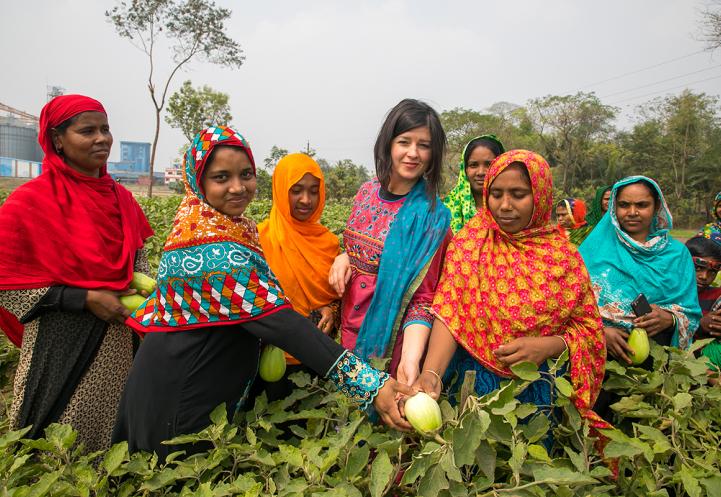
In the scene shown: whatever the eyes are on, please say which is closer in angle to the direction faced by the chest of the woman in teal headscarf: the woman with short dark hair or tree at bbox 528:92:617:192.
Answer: the woman with short dark hair

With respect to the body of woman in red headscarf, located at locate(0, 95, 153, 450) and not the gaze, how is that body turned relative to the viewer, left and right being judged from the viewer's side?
facing the viewer and to the right of the viewer

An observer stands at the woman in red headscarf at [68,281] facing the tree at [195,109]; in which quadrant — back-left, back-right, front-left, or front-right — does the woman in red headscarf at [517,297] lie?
back-right

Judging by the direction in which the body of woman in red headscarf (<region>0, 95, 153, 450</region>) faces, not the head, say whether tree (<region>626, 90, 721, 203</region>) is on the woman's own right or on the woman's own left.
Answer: on the woman's own left

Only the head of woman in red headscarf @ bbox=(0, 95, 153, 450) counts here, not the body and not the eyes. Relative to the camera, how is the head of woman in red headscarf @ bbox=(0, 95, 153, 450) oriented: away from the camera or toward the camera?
toward the camera

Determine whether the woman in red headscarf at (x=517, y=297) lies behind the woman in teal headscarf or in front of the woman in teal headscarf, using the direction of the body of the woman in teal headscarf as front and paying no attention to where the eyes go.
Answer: in front

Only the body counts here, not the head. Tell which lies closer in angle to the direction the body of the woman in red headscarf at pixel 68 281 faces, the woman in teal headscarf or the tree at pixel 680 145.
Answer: the woman in teal headscarf

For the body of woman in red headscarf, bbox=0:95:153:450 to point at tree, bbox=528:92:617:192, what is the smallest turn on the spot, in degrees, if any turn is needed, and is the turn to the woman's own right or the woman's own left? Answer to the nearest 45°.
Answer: approximately 90° to the woman's own left

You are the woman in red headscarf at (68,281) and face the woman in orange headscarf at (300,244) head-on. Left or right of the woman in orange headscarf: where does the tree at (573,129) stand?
left

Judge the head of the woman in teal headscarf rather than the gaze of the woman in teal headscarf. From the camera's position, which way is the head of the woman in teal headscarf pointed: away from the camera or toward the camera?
toward the camera

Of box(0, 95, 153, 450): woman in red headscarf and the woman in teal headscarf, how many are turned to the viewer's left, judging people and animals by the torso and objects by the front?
0

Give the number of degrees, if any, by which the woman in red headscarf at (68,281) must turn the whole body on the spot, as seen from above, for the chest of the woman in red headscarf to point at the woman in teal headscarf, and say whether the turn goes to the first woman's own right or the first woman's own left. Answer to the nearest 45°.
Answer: approximately 45° to the first woman's own left

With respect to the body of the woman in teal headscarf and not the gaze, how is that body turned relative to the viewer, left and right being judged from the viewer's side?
facing the viewer
